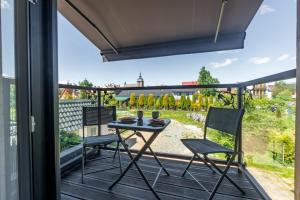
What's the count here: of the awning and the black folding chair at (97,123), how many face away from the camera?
1

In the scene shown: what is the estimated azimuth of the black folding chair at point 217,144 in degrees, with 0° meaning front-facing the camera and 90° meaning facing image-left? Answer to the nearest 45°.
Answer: approximately 45°

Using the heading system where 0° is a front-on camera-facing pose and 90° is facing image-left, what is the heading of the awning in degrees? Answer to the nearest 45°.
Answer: approximately 180°

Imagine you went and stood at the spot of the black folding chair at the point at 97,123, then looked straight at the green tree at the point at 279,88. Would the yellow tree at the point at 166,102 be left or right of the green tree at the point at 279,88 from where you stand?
left

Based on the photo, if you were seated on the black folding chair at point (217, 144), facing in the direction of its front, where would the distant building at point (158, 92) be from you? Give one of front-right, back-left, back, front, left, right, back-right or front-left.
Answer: right

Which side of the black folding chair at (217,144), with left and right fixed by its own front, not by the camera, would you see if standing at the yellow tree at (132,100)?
right

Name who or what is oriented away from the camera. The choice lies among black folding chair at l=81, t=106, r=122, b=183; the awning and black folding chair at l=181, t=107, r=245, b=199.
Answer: the awning

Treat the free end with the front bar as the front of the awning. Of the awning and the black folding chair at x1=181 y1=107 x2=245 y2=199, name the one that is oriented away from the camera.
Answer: the awning

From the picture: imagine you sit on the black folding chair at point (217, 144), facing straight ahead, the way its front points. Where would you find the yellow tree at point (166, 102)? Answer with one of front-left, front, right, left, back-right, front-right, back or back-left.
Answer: right

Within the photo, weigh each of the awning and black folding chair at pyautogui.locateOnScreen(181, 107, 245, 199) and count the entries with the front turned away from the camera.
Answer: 1

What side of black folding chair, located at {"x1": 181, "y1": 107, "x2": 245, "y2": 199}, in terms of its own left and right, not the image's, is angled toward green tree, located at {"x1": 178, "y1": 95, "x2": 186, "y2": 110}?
right

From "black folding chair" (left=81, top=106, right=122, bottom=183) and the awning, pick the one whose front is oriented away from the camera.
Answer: the awning
